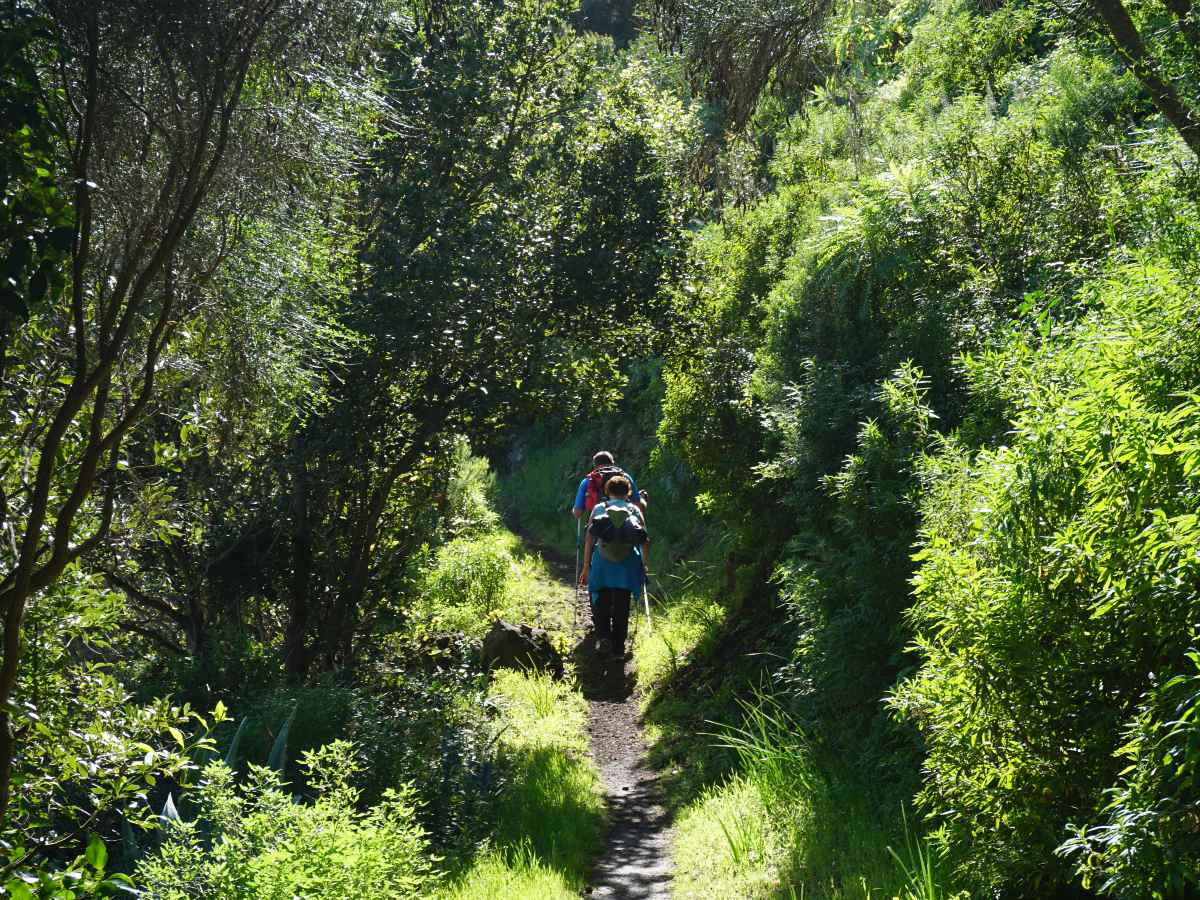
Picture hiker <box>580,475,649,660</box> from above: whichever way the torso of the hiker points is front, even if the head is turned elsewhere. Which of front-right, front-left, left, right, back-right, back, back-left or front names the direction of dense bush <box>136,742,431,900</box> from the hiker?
back

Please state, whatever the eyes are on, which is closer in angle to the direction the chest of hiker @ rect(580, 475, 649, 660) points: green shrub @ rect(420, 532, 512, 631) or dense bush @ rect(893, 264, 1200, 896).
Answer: the green shrub

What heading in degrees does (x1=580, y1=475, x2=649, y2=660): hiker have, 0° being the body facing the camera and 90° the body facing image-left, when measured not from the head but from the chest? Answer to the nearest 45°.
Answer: approximately 180°

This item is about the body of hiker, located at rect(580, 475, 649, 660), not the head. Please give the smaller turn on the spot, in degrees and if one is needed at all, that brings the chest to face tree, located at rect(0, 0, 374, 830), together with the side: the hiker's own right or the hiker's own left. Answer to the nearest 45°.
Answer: approximately 180°

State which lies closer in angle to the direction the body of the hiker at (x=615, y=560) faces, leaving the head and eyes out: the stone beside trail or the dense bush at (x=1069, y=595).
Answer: the stone beside trail

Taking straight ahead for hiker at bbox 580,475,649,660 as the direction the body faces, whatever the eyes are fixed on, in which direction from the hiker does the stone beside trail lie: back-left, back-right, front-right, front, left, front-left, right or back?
back-left

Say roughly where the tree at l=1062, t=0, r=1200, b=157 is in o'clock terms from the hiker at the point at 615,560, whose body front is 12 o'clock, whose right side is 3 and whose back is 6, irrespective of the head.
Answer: The tree is roughly at 5 o'clock from the hiker.

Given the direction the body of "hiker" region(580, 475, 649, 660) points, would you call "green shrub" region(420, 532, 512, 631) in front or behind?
in front
